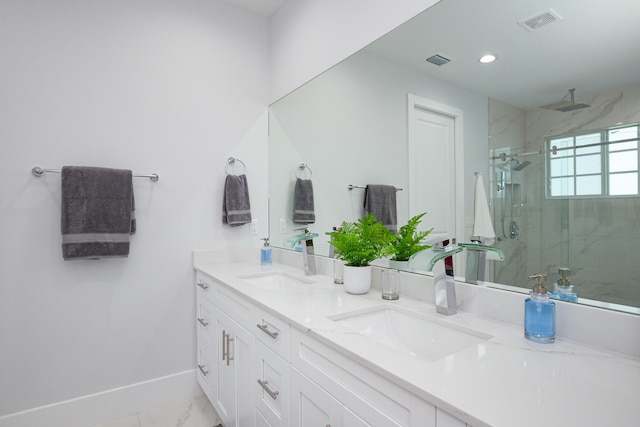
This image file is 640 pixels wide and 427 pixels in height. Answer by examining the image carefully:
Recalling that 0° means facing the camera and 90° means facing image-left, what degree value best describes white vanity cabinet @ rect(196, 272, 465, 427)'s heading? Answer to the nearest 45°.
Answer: approximately 45°

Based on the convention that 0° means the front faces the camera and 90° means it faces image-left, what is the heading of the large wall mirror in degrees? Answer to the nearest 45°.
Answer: approximately 45°

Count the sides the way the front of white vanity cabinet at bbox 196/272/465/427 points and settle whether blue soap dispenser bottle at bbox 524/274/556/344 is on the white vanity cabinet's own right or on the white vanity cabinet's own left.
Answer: on the white vanity cabinet's own left
